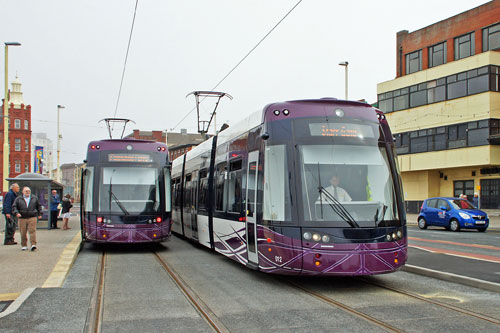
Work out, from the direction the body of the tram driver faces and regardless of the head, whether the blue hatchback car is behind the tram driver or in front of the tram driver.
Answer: behind

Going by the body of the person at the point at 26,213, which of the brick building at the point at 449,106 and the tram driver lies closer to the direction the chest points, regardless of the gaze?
the tram driver

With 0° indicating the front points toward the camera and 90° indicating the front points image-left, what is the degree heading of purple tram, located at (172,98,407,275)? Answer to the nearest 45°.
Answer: approximately 315°
